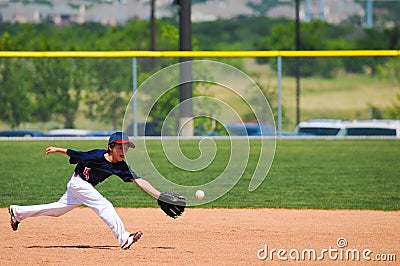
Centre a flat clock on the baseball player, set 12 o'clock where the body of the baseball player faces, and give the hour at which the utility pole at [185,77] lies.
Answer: The utility pole is roughly at 8 o'clock from the baseball player.

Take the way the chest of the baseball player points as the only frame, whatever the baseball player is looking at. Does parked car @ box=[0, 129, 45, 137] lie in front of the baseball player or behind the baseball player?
behind

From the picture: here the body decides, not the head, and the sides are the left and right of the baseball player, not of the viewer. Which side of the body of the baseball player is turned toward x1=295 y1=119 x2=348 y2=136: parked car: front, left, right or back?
left

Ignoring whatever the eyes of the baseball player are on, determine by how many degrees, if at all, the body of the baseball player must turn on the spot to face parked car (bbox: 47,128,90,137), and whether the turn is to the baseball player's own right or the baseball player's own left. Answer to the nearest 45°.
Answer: approximately 135° to the baseball player's own left

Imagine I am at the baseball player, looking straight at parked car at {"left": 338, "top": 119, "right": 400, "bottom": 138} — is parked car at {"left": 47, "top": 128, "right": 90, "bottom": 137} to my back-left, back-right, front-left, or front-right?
front-left

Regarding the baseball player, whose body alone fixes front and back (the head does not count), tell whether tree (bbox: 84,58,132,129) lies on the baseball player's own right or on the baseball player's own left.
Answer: on the baseball player's own left

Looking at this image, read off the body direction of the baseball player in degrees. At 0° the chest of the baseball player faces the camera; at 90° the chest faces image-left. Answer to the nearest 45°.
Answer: approximately 315°

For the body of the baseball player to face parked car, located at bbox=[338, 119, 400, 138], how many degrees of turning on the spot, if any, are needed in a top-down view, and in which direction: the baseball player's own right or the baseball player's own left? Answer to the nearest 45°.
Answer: approximately 90° to the baseball player's own left
